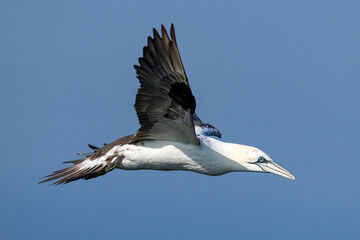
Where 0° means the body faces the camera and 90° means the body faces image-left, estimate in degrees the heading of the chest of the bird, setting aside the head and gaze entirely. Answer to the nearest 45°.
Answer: approximately 270°
